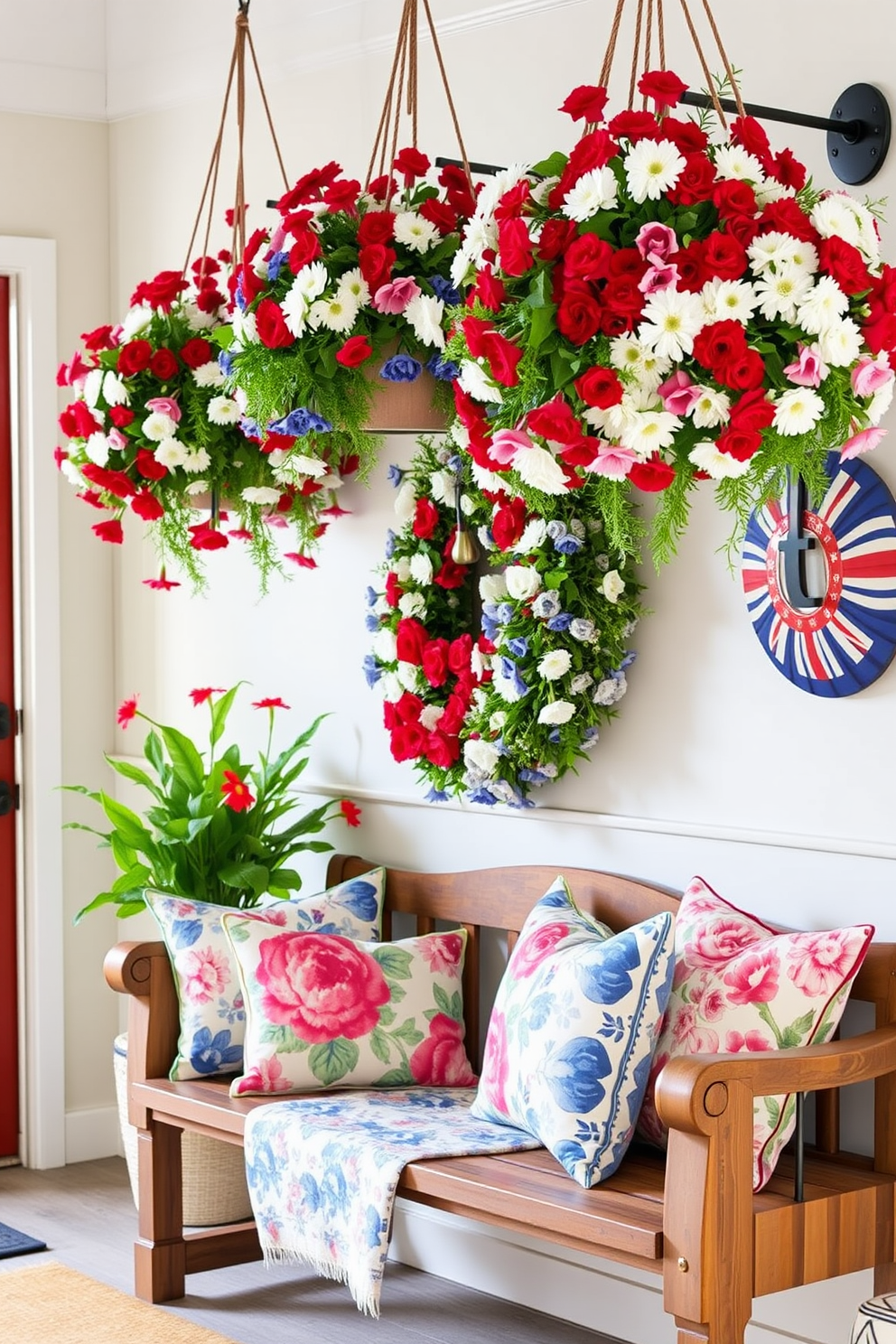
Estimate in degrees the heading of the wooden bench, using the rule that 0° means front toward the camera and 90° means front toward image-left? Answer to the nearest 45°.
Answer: approximately 45°

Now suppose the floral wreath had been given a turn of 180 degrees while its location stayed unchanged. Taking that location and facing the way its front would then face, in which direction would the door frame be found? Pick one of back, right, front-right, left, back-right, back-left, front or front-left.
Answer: left

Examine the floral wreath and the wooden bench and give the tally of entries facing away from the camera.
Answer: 0

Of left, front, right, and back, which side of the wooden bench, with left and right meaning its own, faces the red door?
right

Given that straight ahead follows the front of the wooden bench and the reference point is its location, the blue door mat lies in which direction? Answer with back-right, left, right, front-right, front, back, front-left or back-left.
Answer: right

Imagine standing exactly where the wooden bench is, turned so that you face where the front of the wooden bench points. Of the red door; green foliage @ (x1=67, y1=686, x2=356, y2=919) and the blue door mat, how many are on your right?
3
